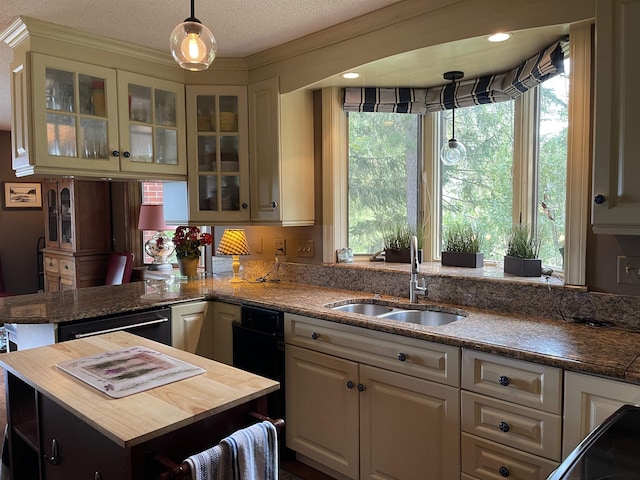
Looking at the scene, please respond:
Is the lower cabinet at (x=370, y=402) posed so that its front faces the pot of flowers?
no

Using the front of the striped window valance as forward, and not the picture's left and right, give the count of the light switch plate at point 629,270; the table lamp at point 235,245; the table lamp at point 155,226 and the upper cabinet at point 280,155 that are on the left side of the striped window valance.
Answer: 1

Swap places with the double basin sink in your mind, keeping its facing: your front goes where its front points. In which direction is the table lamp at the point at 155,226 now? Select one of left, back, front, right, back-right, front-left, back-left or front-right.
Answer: right

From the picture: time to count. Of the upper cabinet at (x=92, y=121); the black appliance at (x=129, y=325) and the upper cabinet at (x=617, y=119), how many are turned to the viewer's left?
0

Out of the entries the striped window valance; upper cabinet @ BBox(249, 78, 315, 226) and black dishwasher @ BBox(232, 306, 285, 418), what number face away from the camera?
0

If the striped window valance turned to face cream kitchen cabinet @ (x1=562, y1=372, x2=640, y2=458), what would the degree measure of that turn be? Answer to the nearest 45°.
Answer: approximately 45° to its left

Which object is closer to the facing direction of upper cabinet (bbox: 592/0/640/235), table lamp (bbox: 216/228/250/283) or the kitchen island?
the kitchen island

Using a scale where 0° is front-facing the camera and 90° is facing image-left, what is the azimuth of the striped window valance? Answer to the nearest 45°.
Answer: approximately 45°

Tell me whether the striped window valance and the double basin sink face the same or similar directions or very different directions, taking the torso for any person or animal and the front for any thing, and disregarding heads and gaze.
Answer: same or similar directions

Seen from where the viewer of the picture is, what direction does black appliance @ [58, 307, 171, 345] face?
facing the viewer and to the right of the viewer

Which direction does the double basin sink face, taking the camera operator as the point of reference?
facing the viewer and to the left of the viewer

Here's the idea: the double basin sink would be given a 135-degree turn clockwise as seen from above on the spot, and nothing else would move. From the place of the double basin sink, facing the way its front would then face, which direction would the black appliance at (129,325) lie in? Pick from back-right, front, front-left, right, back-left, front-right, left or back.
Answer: left

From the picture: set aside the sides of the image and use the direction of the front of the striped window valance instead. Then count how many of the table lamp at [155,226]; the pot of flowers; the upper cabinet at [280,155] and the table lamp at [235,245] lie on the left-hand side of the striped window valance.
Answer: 0

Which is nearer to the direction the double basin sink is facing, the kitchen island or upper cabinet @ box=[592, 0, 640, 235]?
the kitchen island

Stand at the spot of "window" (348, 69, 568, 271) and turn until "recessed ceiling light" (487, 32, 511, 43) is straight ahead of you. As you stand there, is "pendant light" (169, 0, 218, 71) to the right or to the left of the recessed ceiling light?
right

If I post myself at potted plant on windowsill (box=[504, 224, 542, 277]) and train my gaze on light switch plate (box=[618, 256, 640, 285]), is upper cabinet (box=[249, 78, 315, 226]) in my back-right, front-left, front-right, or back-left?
back-right

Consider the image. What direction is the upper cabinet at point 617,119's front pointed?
toward the camera
